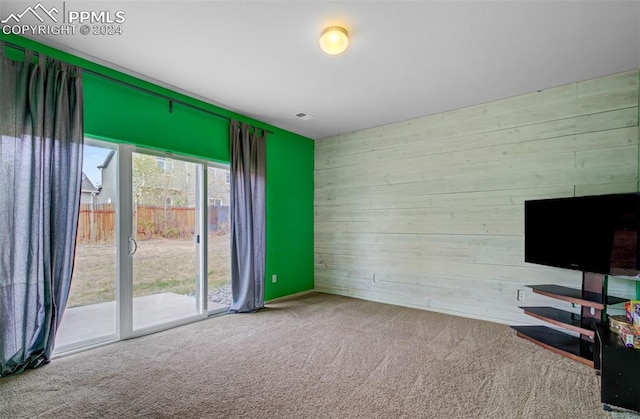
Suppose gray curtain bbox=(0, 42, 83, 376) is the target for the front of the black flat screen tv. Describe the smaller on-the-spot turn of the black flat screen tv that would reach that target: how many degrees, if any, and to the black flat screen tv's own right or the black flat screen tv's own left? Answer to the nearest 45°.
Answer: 0° — it already faces it

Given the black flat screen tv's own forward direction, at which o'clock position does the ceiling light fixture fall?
The ceiling light fixture is roughly at 12 o'clock from the black flat screen tv.

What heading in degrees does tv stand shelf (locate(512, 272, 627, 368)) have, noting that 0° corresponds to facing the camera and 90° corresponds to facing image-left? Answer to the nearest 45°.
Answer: approximately 45°

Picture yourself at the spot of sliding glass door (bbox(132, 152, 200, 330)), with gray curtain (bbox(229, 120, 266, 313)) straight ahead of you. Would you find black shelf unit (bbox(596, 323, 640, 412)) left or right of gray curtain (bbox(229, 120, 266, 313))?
right

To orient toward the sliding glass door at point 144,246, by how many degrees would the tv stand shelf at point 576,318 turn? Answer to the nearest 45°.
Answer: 0° — it already faces it

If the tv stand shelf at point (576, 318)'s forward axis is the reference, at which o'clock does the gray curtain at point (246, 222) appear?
The gray curtain is roughly at 1 o'clock from the tv stand shelf.

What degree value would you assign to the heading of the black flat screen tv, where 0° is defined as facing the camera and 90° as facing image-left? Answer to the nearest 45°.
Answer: approximately 45°

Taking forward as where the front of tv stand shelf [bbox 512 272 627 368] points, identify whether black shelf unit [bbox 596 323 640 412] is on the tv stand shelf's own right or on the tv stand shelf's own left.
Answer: on the tv stand shelf's own left
